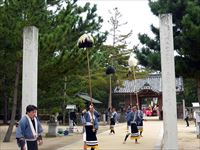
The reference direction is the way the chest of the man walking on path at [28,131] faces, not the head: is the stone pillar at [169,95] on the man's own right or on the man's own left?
on the man's own left

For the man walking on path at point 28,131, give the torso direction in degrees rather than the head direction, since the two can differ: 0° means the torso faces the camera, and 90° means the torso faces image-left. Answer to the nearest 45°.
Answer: approximately 315°

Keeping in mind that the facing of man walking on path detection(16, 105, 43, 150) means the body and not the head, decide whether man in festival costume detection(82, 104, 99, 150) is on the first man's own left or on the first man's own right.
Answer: on the first man's own left

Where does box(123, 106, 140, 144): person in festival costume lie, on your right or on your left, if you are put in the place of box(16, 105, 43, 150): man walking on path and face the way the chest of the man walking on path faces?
on your left

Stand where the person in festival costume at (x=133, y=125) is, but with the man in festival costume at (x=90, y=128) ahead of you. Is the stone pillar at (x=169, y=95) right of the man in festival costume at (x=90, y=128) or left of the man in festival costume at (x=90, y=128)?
left

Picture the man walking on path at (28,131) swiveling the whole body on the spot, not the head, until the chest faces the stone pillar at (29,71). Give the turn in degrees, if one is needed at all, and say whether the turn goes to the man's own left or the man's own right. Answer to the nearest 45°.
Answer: approximately 135° to the man's own left
